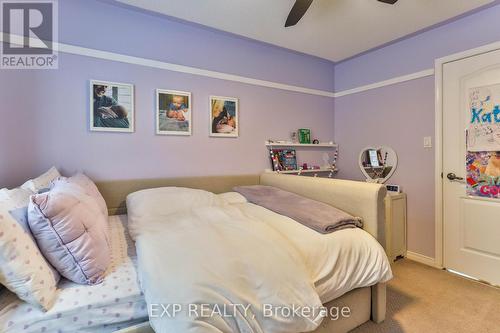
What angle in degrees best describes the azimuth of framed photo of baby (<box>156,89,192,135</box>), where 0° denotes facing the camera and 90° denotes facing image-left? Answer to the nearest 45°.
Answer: approximately 315°

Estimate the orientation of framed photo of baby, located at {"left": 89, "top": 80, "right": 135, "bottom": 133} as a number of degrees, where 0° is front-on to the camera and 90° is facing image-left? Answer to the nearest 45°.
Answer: approximately 0°

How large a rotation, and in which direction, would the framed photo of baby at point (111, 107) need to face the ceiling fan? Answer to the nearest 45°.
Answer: approximately 45° to its left

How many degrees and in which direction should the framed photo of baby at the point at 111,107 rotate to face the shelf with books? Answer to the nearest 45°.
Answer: approximately 90° to its left

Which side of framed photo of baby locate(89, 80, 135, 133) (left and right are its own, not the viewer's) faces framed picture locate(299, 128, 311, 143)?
left

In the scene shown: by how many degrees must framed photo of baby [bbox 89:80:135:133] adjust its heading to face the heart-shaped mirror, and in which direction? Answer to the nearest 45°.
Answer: approximately 90° to its left

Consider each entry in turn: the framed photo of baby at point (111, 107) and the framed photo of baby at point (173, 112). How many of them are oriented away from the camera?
0

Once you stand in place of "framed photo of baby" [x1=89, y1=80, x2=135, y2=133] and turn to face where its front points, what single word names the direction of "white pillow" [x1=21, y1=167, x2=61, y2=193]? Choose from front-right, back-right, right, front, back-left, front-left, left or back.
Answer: front-right

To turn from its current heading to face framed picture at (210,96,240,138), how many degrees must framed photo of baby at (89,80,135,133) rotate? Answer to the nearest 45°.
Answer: approximately 90° to its left

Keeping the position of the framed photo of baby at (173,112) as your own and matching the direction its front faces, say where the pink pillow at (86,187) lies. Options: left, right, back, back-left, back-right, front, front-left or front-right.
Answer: right

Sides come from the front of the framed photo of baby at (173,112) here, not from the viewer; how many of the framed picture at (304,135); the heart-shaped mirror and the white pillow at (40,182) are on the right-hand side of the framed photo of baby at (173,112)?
1
